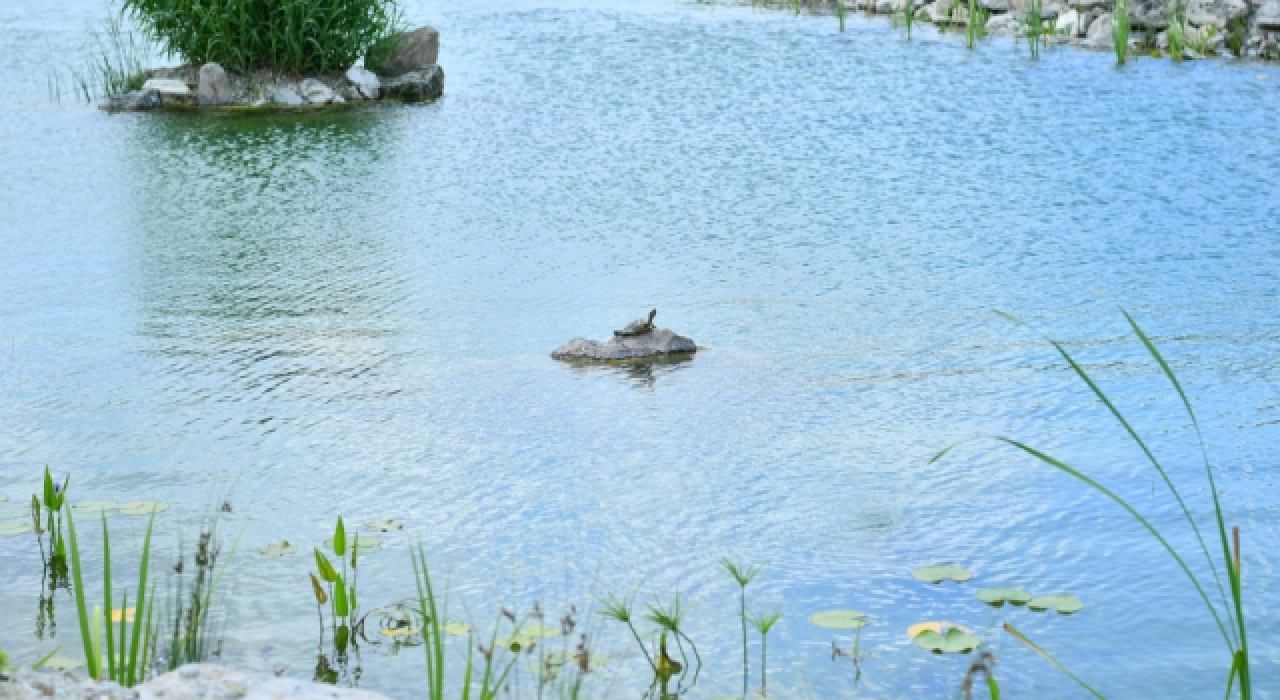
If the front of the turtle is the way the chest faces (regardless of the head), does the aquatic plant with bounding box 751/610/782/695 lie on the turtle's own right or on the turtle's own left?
on the turtle's own right

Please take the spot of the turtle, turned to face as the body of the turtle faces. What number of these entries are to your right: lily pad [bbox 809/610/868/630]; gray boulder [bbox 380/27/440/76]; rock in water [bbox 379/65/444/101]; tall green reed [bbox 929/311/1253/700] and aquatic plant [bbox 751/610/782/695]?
3

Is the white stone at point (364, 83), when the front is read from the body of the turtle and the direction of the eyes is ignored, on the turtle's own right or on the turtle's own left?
on the turtle's own left

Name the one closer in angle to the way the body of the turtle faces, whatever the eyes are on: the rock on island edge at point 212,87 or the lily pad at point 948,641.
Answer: the lily pad

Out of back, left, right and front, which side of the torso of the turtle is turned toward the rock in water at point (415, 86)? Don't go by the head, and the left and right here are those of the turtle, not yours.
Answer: left

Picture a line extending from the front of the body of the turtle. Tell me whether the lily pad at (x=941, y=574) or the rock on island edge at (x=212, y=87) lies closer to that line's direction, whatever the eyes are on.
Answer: the lily pad

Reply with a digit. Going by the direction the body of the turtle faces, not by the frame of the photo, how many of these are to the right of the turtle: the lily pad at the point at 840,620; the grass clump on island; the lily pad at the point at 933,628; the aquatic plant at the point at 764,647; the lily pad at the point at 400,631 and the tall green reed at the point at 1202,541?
5

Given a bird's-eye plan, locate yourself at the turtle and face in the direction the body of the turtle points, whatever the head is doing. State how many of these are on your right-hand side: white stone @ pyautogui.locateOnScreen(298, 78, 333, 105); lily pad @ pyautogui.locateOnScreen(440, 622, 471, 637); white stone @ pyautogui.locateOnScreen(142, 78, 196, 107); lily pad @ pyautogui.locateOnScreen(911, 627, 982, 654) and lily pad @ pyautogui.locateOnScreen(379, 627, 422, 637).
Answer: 3

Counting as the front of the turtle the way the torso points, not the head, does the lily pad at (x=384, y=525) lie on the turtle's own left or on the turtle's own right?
on the turtle's own right

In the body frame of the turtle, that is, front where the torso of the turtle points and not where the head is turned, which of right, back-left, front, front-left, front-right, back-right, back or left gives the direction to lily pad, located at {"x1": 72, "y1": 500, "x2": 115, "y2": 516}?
back-right

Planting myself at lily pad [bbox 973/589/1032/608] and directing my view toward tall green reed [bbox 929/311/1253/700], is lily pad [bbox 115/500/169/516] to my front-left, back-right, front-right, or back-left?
back-right

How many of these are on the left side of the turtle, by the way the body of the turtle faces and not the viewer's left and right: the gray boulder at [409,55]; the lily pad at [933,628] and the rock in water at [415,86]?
2

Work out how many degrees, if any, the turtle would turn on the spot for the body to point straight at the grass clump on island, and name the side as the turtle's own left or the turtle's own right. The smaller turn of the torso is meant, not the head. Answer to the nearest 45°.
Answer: approximately 90° to the turtle's own left

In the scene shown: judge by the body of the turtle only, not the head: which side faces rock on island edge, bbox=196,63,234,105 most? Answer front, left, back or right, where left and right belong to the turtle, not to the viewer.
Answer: left

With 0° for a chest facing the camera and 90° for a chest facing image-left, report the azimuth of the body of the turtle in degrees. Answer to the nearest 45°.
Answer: approximately 270°
